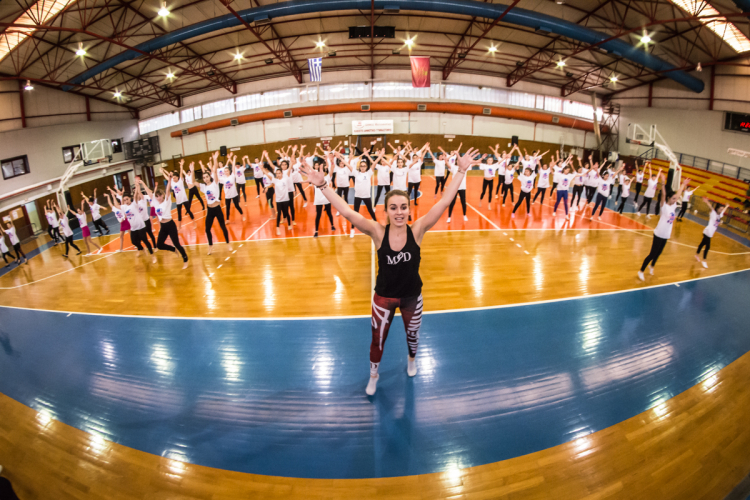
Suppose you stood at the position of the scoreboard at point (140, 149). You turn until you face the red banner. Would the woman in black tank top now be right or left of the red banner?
right

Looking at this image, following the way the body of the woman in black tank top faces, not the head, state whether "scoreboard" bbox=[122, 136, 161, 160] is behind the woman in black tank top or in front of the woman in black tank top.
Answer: behind

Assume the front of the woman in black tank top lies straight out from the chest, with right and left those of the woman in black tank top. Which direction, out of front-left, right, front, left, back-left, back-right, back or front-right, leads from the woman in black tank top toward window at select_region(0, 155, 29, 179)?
back-right

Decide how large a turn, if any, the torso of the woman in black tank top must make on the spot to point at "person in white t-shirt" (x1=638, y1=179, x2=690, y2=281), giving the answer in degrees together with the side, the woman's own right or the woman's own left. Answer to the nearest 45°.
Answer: approximately 135° to the woman's own left

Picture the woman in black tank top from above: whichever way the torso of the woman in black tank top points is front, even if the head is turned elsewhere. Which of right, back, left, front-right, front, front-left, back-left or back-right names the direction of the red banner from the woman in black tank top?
back

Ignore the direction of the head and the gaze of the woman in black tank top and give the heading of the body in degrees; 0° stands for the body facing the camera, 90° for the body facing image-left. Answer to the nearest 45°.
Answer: approximately 0°

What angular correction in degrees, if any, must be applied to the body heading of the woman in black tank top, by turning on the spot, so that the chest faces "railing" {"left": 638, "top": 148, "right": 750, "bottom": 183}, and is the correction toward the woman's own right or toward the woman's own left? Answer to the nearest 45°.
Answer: approximately 135° to the woman's own left

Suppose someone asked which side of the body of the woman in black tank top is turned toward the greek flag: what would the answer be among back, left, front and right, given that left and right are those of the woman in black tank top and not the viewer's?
back
